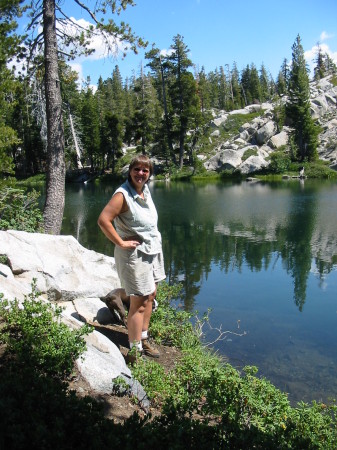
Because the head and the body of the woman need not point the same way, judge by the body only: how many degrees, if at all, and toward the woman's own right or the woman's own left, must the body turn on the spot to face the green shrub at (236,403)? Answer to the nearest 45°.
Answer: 0° — they already face it

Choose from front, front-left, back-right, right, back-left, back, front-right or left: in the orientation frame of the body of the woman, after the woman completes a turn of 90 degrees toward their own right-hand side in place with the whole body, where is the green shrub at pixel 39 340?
front

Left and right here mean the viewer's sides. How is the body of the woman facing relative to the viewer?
facing the viewer and to the right of the viewer

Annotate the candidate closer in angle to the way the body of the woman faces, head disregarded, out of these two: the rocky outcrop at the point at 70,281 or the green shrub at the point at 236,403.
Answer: the green shrub

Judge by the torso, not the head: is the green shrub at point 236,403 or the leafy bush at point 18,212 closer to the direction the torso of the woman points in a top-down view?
the green shrub
